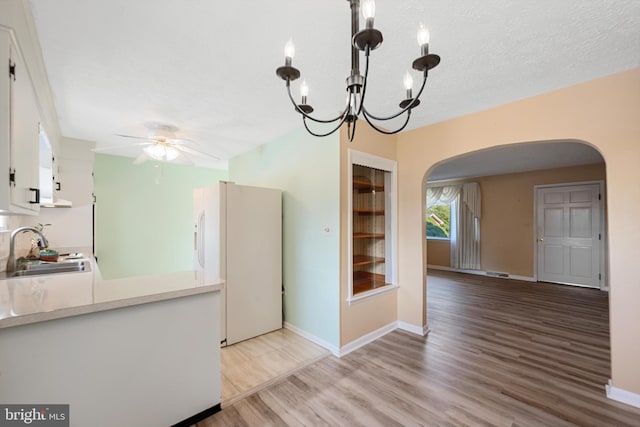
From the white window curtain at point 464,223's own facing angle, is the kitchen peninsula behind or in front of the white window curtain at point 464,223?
in front

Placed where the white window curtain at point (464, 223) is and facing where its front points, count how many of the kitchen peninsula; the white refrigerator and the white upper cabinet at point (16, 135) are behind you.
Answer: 0

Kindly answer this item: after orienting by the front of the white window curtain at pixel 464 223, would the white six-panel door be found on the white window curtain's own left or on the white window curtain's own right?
on the white window curtain's own left

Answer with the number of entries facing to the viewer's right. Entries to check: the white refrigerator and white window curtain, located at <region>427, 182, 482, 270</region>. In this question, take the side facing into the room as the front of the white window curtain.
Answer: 0

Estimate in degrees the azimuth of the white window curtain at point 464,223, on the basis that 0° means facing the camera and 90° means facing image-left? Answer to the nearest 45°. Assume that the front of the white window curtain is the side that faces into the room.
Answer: approximately 45°

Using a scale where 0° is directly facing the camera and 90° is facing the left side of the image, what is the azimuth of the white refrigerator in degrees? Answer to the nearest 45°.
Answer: approximately 45°

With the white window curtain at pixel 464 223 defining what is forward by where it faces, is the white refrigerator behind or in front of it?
in front

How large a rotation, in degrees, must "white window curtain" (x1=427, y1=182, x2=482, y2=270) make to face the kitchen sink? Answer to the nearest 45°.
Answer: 0° — it already faces it
